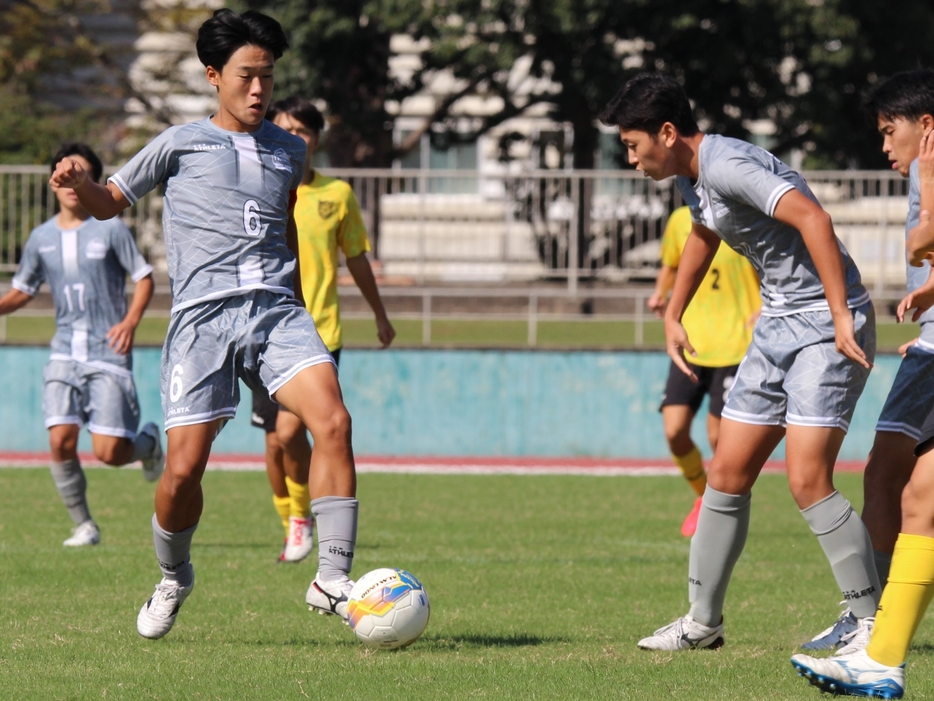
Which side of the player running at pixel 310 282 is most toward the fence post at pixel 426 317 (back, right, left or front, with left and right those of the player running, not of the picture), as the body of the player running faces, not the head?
back

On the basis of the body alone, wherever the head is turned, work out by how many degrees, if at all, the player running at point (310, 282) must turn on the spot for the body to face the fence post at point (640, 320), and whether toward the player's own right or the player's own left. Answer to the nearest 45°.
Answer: approximately 135° to the player's own left

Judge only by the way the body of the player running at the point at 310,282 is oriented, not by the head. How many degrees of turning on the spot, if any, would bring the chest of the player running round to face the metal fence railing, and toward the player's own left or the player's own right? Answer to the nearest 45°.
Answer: approximately 180°

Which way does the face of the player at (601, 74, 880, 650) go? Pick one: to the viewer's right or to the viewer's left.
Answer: to the viewer's left

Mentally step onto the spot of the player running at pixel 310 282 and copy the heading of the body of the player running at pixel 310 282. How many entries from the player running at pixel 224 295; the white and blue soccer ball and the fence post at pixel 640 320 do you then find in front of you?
2

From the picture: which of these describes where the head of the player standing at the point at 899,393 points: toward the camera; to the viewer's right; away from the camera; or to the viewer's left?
to the viewer's left

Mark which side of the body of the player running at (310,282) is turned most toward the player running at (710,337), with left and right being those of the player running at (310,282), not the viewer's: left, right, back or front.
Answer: left

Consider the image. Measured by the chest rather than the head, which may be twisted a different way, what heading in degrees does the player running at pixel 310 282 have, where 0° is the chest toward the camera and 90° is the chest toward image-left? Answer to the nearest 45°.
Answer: approximately 0°
